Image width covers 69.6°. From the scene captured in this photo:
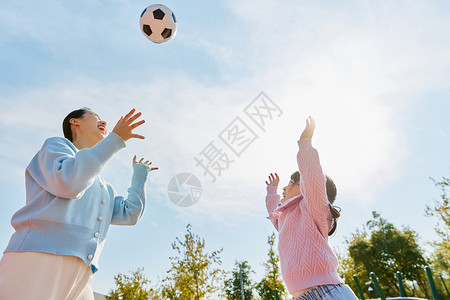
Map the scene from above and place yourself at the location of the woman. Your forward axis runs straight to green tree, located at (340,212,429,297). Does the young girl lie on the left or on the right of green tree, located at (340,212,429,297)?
right

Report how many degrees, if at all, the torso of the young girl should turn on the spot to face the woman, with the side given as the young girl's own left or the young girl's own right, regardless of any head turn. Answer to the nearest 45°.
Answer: approximately 45° to the young girl's own left

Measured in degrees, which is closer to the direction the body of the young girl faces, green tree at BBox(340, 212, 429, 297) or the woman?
the woman

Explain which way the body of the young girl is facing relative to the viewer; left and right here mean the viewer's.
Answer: facing to the left of the viewer
